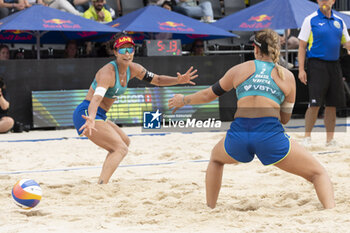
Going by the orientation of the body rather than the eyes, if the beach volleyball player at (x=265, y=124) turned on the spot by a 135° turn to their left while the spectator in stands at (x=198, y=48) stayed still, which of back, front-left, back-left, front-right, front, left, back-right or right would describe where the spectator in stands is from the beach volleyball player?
back-right

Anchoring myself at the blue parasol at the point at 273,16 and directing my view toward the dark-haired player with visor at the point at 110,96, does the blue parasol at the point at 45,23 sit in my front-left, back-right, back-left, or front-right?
front-right

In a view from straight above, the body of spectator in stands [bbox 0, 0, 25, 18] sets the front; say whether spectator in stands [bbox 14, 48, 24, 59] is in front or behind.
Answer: in front

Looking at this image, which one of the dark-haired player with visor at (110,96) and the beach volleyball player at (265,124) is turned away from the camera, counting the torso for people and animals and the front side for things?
the beach volleyball player

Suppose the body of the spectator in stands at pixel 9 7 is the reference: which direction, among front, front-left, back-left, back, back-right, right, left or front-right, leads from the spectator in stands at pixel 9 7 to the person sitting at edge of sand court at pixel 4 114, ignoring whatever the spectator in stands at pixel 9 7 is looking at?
front

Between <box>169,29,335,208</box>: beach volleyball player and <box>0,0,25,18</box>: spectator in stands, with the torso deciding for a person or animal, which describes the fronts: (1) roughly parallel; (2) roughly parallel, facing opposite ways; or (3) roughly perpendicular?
roughly parallel, facing opposite ways

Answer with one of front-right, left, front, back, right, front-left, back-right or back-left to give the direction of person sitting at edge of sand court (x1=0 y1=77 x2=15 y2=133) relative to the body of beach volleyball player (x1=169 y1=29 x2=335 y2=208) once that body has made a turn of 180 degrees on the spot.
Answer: back-right

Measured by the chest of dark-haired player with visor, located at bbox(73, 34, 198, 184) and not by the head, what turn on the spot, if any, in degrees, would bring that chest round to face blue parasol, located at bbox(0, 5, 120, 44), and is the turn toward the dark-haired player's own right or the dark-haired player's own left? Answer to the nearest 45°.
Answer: approximately 135° to the dark-haired player's own left

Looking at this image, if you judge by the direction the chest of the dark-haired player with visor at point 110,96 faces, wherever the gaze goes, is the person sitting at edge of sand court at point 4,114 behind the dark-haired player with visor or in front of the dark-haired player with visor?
behind

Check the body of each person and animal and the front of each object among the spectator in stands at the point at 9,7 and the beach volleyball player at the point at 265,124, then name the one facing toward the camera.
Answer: the spectator in stands

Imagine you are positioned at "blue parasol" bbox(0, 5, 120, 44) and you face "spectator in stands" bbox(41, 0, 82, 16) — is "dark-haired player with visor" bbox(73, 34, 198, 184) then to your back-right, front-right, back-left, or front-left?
back-right

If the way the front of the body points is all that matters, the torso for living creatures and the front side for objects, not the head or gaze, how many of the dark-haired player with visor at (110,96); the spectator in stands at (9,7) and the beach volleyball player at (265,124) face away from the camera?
1

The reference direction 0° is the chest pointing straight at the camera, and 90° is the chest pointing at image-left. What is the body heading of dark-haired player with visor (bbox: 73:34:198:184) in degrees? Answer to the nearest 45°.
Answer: approximately 315°

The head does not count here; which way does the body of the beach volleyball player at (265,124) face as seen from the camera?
away from the camera

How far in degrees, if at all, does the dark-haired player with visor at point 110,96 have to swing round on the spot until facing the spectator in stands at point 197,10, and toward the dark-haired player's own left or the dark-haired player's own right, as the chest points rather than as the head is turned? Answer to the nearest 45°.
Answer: approximately 135° to the dark-haired player's own left

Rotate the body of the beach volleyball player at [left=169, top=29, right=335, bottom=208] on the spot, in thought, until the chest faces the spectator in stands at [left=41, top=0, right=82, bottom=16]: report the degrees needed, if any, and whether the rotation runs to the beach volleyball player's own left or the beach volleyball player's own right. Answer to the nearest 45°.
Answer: approximately 45° to the beach volleyball player's own left

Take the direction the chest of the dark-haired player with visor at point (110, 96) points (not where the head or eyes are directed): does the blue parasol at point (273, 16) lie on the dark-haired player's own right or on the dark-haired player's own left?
on the dark-haired player's own left

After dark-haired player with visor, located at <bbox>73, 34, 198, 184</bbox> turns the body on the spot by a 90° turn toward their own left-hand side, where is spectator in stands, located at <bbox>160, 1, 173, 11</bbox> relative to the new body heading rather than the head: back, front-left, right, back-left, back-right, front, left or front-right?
front-left

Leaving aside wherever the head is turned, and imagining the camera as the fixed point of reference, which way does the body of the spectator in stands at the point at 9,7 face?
toward the camera
